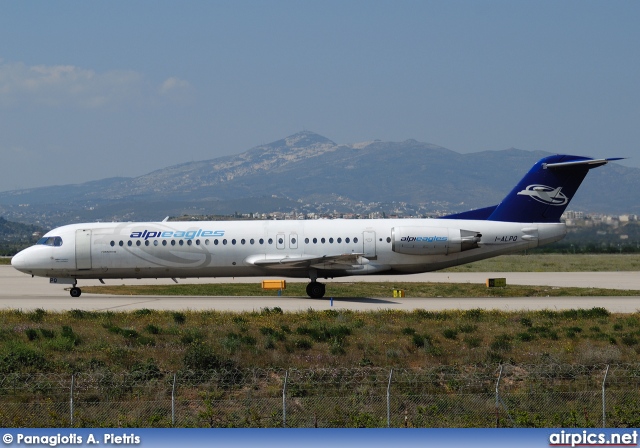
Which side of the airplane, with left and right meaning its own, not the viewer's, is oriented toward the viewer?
left

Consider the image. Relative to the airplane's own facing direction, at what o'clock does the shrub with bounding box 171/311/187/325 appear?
The shrub is roughly at 10 o'clock from the airplane.

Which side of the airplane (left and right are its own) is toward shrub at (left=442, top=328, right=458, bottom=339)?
left

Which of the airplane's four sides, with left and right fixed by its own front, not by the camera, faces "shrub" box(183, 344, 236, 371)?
left

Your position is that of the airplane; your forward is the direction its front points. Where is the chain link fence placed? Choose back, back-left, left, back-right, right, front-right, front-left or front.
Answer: left

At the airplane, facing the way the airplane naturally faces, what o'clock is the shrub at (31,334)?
The shrub is roughly at 10 o'clock from the airplane.
